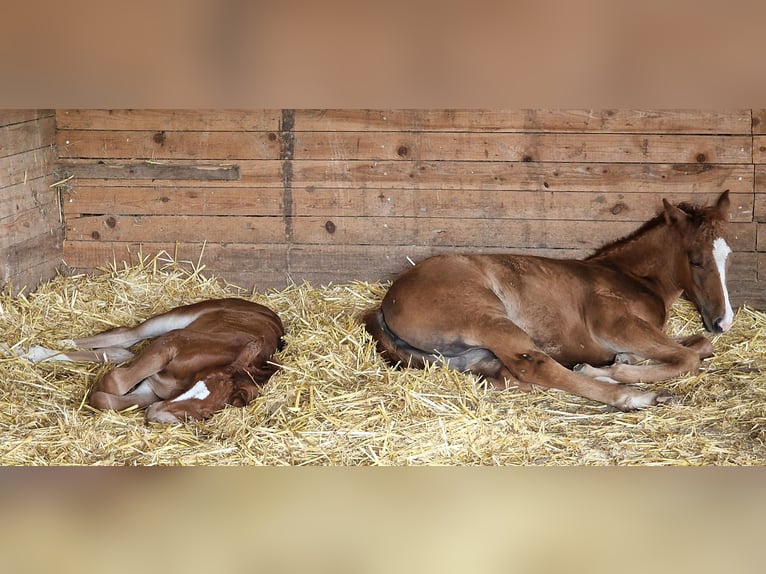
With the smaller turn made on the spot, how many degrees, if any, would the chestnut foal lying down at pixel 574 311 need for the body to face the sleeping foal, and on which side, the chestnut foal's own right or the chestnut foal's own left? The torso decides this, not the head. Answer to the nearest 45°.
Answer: approximately 135° to the chestnut foal's own right

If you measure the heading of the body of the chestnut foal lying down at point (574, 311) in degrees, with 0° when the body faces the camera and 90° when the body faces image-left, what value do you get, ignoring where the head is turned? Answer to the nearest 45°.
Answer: approximately 270°
